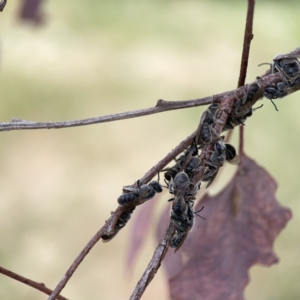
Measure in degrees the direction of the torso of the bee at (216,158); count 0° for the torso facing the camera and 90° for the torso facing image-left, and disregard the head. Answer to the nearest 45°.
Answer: approximately 270°
